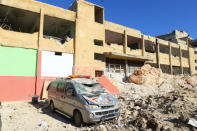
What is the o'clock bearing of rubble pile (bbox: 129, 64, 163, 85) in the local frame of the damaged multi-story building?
The rubble pile is roughly at 10 o'clock from the damaged multi-story building.

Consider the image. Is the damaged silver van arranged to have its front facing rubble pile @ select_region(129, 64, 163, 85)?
no

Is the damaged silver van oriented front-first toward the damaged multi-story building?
no

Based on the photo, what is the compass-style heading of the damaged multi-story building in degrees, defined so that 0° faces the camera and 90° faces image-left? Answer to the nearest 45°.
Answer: approximately 315°

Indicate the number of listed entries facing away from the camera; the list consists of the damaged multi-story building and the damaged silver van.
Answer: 0

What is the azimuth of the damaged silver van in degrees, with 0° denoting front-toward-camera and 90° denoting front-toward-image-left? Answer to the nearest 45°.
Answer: approximately 315°
